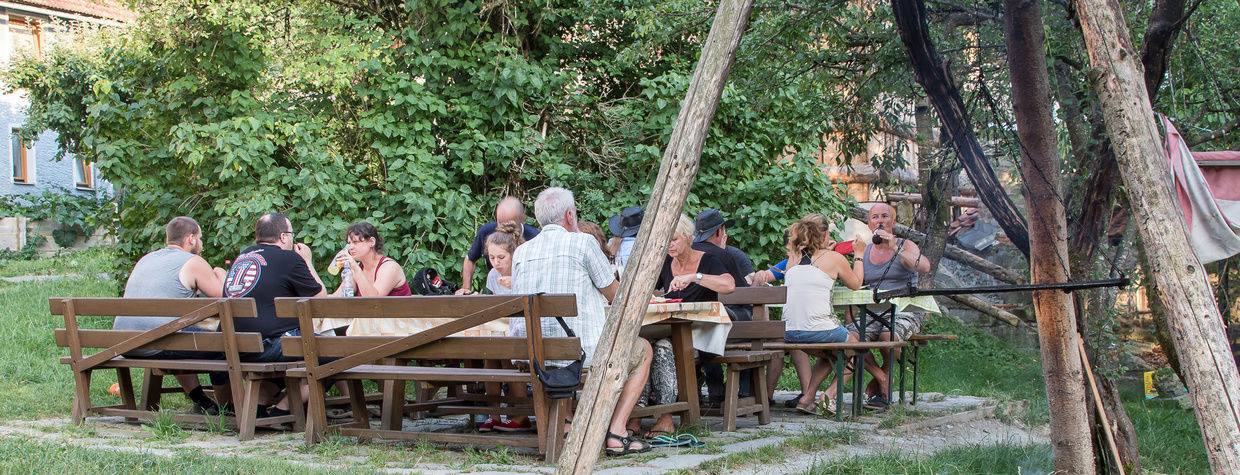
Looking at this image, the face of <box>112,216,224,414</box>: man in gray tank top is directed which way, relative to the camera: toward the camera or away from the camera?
away from the camera

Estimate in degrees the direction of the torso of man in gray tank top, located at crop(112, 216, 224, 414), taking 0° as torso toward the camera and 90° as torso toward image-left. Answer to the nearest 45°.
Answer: approximately 225°

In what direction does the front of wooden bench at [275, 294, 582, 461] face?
away from the camera

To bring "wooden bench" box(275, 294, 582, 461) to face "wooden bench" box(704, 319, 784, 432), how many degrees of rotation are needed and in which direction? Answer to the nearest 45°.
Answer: approximately 45° to its right

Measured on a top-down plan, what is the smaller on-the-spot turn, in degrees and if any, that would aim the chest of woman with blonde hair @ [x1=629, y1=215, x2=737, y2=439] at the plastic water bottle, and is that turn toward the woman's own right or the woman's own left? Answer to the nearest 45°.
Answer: approximately 45° to the woman's own right

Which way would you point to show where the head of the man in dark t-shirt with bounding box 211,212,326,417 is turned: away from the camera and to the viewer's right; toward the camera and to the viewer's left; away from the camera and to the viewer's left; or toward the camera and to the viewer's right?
away from the camera and to the viewer's right
